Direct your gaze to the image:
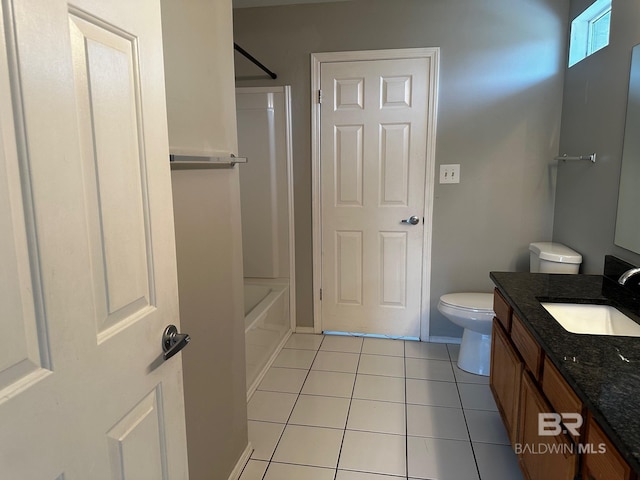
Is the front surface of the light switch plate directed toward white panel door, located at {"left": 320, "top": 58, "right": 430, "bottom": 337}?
no

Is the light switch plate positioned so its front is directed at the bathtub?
no

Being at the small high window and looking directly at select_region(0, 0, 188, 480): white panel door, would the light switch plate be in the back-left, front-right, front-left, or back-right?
front-right

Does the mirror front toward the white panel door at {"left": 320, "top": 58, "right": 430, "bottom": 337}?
no

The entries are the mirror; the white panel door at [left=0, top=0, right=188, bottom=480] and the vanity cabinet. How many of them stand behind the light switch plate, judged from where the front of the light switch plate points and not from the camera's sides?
0

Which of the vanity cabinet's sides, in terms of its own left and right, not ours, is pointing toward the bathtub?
front

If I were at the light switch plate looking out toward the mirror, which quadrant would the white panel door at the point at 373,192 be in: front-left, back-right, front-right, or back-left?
back-right

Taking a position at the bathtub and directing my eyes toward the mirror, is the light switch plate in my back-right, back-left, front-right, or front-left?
front-left

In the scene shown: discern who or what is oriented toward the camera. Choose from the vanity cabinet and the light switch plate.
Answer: the light switch plate

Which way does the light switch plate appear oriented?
toward the camera

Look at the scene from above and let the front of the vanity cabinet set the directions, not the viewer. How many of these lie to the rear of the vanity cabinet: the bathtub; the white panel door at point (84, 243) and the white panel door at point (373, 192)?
0

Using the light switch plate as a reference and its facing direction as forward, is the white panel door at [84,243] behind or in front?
in front

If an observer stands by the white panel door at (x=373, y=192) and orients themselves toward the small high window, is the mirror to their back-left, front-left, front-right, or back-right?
front-right

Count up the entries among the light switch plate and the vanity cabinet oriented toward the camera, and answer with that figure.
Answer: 1

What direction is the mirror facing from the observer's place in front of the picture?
facing the viewer and to the left of the viewer

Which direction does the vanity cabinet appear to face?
to the viewer's left
